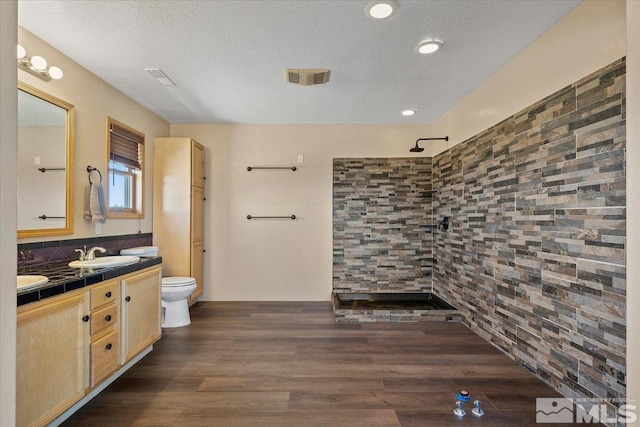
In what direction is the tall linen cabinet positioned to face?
to the viewer's right

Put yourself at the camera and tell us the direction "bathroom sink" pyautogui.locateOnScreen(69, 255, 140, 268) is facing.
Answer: facing the viewer and to the right of the viewer

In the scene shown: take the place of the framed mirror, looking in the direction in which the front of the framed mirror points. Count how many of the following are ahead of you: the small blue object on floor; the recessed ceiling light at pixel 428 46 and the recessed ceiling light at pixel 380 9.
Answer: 3

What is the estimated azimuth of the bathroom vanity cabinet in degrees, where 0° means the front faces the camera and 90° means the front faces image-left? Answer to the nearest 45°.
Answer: approximately 315°

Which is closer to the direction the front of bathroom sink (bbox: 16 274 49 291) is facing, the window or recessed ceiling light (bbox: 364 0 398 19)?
the recessed ceiling light

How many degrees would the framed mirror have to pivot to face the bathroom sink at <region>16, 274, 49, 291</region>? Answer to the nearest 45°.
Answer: approximately 45° to its right
